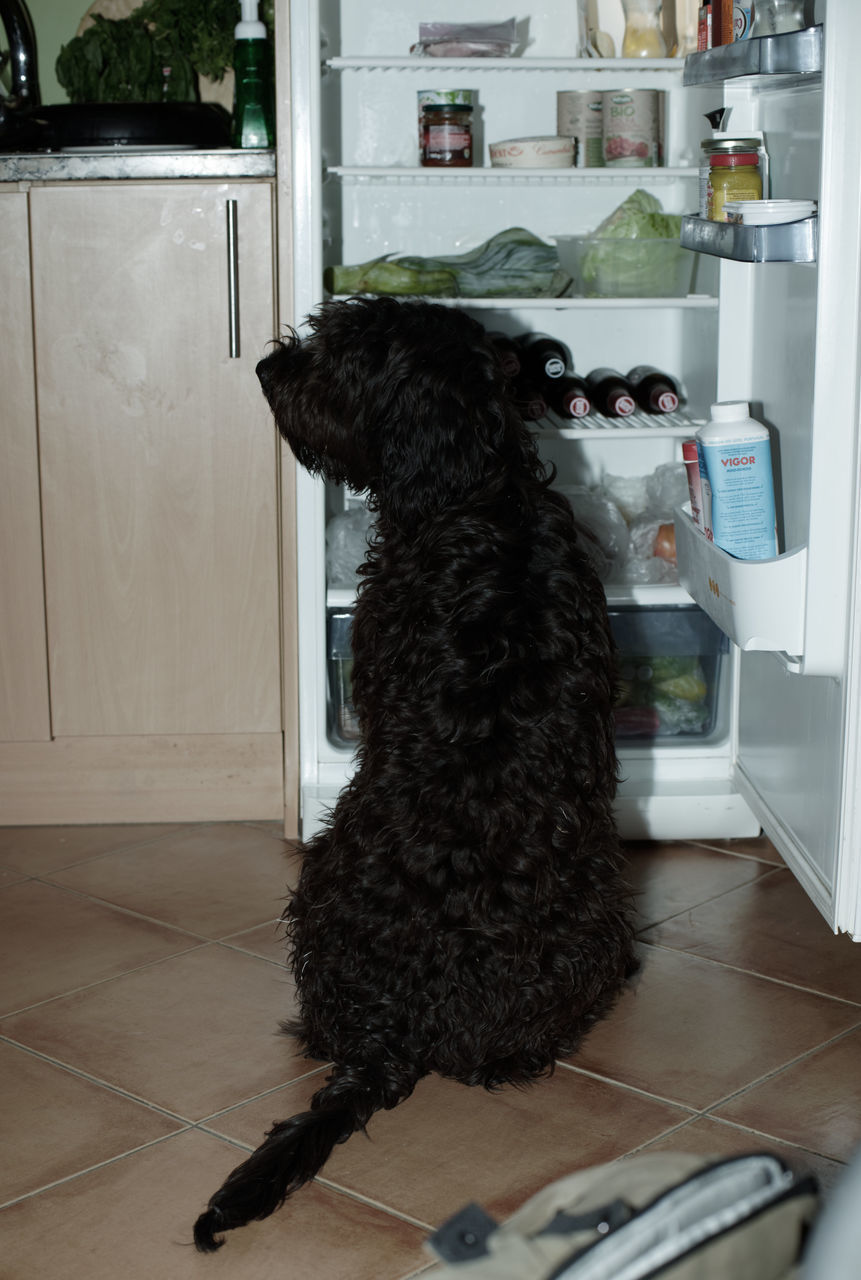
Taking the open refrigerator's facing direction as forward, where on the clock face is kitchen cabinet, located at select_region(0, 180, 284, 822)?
The kitchen cabinet is roughly at 3 o'clock from the open refrigerator.

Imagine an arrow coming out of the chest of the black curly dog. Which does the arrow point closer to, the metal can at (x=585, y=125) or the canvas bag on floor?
the metal can

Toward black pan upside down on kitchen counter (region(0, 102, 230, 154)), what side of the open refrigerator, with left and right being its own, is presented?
right

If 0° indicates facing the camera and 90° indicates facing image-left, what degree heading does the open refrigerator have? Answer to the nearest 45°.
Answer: approximately 0°

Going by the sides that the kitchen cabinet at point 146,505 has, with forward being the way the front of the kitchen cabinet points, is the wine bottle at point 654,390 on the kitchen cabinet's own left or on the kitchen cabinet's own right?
on the kitchen cabinet's own left

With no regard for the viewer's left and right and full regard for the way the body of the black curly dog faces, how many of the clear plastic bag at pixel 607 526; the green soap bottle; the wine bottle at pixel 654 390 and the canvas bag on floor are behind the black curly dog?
1

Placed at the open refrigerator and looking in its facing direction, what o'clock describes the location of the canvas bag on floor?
The canvas bag on floor is roughly at 12 o'clock from the open refrigerator.

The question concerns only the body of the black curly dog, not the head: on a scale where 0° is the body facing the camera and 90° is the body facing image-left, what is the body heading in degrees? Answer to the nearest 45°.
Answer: approximately 180°

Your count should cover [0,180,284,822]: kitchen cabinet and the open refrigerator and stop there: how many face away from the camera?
0

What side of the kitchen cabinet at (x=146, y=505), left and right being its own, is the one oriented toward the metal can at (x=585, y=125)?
left

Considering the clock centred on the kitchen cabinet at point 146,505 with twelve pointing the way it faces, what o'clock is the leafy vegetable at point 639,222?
The leafy vegetable is roughly at 9 o'clock from the kitchen cabinet.

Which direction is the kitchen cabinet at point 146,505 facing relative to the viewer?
toward the camera

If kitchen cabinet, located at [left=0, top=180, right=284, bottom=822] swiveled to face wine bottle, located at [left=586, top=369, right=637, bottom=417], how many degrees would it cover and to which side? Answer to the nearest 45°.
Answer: approximately 90° to its left
